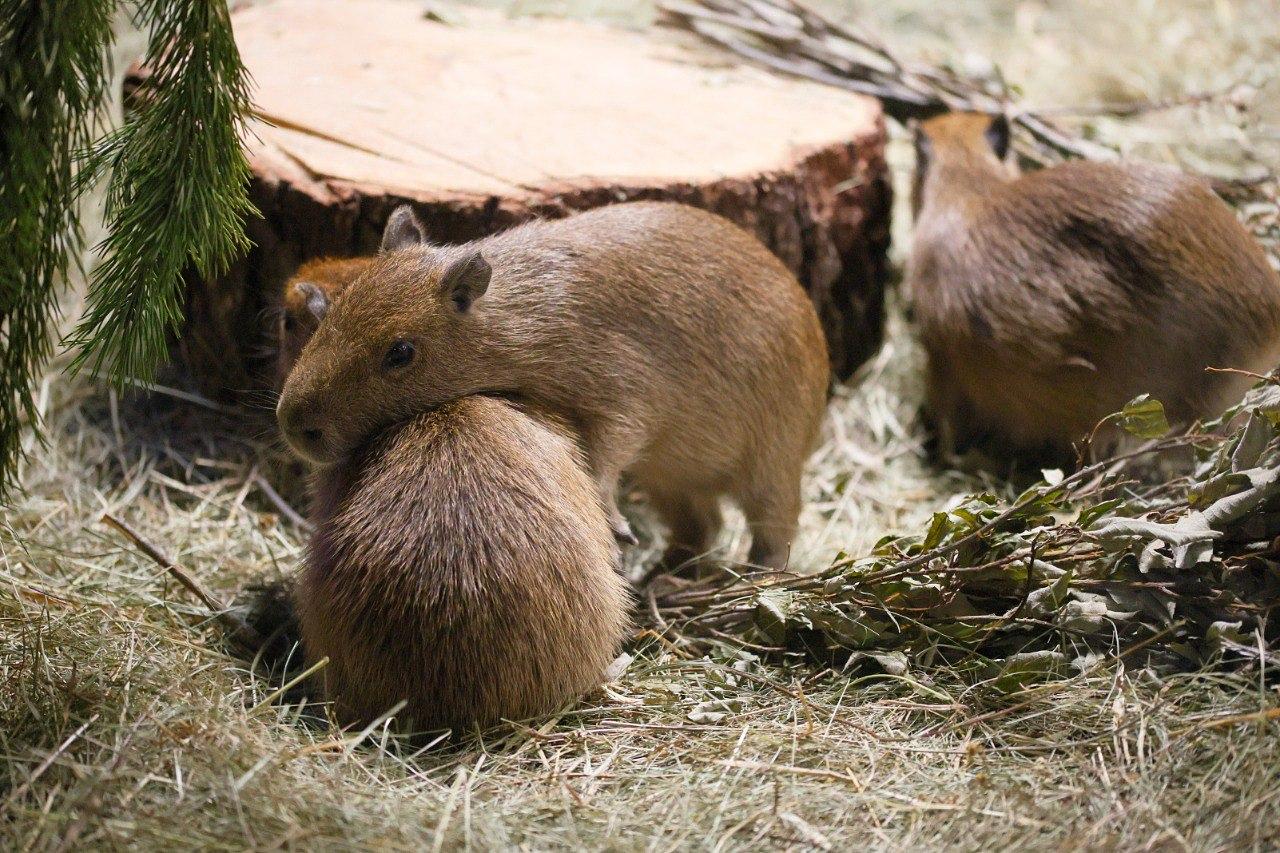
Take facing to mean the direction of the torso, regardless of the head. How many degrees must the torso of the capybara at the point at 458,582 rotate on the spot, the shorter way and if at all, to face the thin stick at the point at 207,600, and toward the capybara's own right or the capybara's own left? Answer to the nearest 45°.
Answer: approximately 45° to the capybara's own left

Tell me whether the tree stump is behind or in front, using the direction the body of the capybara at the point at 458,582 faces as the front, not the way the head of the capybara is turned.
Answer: in front

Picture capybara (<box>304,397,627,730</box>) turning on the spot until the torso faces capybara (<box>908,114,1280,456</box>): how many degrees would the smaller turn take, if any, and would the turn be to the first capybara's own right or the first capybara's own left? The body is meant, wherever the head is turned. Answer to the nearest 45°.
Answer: approximately 45° to the first capybara's own right

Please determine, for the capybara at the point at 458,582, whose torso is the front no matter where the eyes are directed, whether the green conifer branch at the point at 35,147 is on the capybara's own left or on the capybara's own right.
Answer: on the capybara's own left

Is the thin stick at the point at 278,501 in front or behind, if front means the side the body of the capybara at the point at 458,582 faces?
in front

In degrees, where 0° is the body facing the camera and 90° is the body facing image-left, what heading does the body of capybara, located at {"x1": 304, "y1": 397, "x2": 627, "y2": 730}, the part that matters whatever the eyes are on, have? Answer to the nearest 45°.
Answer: approximately 180°
